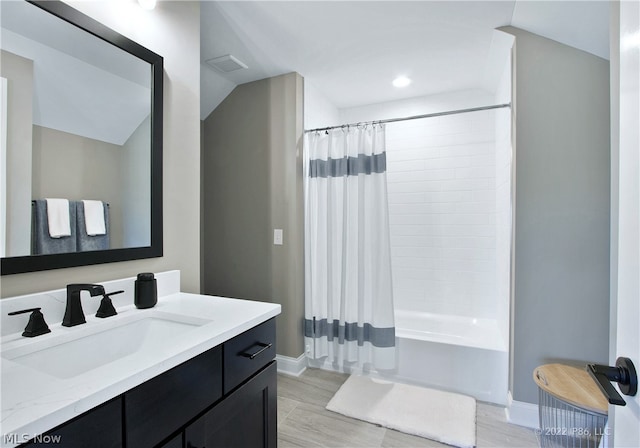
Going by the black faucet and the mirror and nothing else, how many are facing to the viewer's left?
0

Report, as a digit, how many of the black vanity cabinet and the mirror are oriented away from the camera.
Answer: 0

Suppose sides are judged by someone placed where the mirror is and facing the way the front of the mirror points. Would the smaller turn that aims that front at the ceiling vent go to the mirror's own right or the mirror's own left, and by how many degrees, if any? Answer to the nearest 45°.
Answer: approximately 90° to the mirror's own left

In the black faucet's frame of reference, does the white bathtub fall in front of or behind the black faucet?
in front

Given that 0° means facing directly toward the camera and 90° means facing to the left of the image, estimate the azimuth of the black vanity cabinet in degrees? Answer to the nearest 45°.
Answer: approximately 315°

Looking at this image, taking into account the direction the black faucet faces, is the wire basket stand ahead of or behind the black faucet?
ahead

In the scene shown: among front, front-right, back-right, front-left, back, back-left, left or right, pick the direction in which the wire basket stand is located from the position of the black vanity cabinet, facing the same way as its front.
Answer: front-left

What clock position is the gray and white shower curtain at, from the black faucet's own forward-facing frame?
The gray and white shower curtain is roughly at 10 o'clock from the black faucet.
